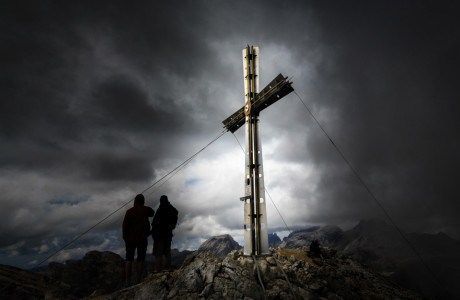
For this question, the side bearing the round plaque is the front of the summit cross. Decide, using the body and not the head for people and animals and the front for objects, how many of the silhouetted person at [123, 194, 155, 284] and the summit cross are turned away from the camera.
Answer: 1

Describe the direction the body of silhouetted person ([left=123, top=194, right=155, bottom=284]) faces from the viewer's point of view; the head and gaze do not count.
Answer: away from the camera

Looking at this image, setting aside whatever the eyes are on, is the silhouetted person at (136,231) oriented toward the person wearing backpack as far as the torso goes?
no

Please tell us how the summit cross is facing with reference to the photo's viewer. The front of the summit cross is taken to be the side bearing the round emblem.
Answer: facing the viewer and to the left of the viewer

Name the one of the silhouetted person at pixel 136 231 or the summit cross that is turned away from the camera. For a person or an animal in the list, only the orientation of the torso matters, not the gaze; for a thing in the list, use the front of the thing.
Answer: the silhouetted person

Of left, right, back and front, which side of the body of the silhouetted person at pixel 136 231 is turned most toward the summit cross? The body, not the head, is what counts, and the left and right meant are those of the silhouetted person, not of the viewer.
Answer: right

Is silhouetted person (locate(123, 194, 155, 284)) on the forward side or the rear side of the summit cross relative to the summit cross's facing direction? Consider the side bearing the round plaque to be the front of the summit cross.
on the forward side
